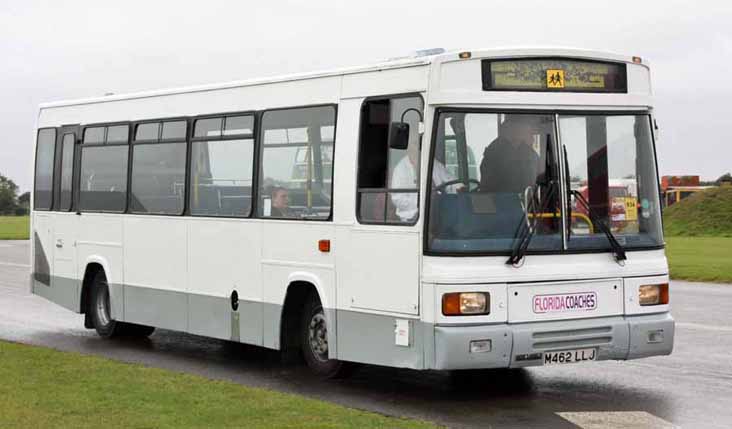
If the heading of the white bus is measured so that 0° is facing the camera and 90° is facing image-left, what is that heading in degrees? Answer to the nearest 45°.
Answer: approximately 315°
